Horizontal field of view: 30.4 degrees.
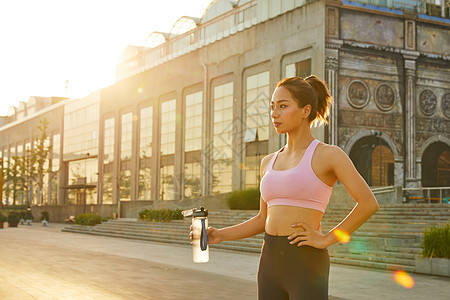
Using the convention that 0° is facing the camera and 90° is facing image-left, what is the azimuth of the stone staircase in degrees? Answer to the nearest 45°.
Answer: approximately 45°

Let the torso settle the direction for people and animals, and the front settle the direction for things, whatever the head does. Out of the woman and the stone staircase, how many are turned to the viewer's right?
0

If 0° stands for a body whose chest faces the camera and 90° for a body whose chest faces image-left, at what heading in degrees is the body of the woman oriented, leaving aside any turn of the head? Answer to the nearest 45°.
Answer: approximately 45°

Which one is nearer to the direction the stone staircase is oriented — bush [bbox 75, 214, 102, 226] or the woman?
the woman

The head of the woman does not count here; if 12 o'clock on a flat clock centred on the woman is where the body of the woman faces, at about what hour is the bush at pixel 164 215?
The bush is roughly at 4 o'clock from the woman.

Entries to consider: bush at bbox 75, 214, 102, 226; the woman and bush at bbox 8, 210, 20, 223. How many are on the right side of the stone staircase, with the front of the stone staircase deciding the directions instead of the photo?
2

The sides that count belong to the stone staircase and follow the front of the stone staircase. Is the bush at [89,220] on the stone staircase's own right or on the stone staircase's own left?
on the stone staircase's own right

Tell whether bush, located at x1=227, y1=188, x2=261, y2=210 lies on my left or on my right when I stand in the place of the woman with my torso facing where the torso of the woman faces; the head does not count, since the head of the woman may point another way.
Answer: on my right

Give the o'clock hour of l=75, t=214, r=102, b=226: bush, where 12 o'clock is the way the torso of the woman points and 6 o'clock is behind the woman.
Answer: The bush is roughly at 4 o'clock from the woman.

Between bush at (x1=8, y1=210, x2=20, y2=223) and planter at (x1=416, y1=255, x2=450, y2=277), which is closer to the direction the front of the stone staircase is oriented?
the planter

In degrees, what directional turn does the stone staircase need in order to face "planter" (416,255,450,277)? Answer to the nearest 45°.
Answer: approximately 45° to its left

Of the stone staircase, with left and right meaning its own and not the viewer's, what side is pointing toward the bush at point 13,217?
right
